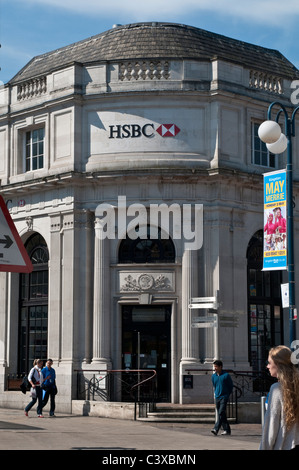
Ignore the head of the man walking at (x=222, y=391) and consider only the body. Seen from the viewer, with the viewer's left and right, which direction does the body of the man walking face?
facing the viewer and to the left of the viewer

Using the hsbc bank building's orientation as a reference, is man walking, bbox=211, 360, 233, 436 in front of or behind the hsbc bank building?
in front

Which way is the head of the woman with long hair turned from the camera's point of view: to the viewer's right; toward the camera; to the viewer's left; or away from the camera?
to the viewer's left

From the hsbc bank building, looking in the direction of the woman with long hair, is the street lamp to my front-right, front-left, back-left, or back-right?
front-left

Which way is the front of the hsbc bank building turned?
toward the camera

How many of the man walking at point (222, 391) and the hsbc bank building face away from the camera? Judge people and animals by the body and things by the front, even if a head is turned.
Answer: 0

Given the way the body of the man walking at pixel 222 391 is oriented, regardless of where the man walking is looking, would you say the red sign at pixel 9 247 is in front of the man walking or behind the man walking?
in front
